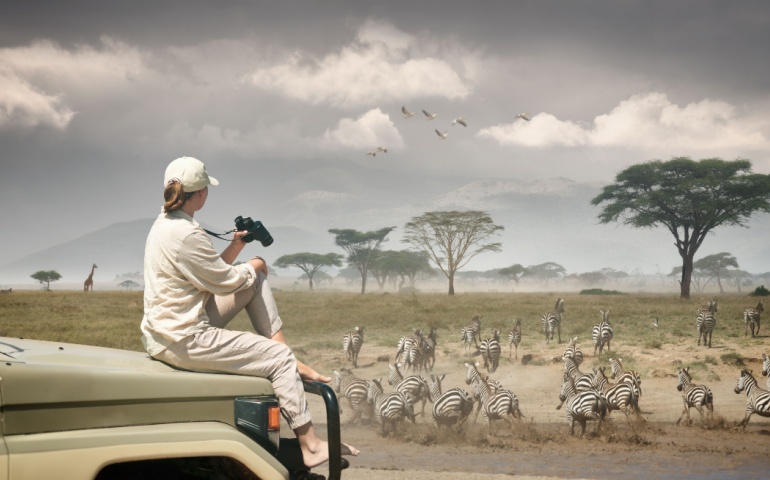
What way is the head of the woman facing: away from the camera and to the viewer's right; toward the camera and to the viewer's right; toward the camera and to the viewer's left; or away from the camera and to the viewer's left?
away from the camera and to the viewer's right

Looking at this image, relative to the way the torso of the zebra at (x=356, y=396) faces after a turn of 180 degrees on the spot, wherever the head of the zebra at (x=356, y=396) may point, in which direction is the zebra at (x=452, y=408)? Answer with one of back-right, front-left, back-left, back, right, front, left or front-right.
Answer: front

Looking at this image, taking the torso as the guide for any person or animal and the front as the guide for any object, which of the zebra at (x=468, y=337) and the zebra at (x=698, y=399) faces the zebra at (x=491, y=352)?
the zebra at (x=698, y=399)

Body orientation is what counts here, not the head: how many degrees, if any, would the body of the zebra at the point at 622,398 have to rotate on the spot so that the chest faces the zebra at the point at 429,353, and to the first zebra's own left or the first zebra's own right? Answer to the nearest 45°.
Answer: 0° — it already faces it

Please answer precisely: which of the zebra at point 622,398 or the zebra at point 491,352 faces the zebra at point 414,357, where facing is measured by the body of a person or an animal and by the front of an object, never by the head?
the zebra at point 622,398

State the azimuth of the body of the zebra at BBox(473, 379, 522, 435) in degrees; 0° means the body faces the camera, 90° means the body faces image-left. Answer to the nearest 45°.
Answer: approximately 135°
